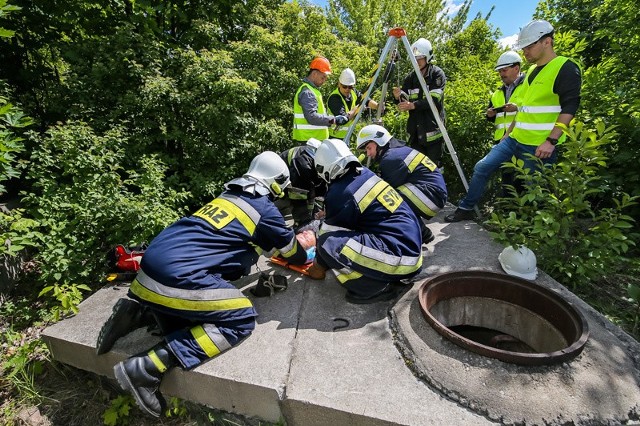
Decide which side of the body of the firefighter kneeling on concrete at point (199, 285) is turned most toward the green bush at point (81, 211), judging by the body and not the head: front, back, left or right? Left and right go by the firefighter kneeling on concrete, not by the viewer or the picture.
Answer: left

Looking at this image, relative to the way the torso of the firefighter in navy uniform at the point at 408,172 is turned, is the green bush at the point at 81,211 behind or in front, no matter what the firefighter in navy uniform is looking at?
in front

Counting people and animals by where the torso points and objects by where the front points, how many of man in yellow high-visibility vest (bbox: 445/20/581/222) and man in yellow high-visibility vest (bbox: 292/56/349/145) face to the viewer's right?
1

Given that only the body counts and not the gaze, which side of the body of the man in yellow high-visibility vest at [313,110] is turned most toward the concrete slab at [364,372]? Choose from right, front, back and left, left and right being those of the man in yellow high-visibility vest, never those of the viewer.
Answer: right

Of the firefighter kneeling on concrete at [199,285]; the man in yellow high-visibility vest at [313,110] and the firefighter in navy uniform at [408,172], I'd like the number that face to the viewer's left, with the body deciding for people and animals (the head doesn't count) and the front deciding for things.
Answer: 1

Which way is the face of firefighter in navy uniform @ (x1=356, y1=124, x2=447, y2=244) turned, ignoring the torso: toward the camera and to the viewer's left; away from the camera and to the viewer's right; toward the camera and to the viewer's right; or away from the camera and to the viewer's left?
toward the camera and to the viewer's left

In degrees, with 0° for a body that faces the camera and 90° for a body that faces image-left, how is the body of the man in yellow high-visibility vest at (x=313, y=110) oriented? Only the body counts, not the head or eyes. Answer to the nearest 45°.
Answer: approximately 270°

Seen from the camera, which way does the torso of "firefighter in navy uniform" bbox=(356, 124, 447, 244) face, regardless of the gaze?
to the viewer's left

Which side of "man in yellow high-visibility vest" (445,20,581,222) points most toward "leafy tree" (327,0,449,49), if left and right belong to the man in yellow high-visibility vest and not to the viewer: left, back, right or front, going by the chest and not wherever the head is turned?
right

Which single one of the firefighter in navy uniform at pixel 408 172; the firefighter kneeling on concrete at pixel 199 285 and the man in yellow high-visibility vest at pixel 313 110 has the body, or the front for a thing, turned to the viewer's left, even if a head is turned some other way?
the firefighter in navy uniform

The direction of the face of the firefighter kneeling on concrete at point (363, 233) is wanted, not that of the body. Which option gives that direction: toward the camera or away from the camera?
away from the camera

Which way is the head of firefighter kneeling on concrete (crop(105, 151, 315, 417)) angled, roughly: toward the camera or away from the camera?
away from the camera

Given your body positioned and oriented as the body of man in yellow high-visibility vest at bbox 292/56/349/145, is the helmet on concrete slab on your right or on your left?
on your right

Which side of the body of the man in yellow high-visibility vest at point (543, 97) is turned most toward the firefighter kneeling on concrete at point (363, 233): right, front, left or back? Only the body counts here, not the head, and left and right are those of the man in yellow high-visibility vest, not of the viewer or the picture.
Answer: front

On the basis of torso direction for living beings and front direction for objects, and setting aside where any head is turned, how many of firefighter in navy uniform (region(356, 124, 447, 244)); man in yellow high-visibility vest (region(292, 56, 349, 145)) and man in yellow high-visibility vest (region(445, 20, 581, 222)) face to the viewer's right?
1

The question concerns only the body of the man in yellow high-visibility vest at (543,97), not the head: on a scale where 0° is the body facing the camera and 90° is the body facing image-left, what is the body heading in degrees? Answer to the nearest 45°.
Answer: approximately 45°

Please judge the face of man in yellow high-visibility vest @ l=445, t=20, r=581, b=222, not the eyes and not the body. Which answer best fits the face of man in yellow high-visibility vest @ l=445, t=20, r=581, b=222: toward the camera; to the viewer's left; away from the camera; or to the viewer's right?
to the viewer's left

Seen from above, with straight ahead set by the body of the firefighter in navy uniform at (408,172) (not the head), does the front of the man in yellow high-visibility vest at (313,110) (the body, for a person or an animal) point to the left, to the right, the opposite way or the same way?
the opposite way
